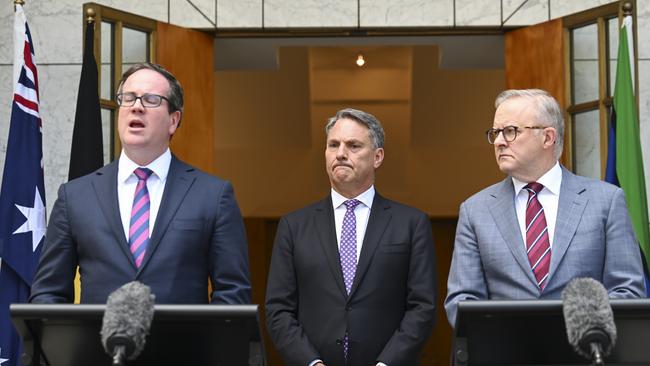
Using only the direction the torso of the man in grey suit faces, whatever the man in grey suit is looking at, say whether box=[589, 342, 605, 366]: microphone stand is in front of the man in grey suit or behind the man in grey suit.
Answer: in front

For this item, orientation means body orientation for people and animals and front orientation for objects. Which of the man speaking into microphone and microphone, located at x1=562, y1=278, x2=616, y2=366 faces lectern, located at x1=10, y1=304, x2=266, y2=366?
the man speaking into microphone

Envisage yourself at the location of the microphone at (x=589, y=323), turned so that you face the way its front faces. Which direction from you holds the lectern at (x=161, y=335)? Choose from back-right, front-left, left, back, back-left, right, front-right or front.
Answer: left

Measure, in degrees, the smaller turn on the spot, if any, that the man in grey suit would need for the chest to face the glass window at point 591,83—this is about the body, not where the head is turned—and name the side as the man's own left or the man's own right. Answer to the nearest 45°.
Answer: approximately 180°

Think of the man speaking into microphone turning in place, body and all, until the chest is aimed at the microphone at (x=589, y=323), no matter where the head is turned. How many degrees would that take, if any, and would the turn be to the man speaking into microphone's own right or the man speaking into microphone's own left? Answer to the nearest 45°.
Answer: approximately 45° to the man speaking into microphone's own left

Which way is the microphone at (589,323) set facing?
away from the camera

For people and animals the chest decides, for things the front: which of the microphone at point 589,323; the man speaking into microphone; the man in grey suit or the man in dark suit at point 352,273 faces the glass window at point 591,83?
the microphone
